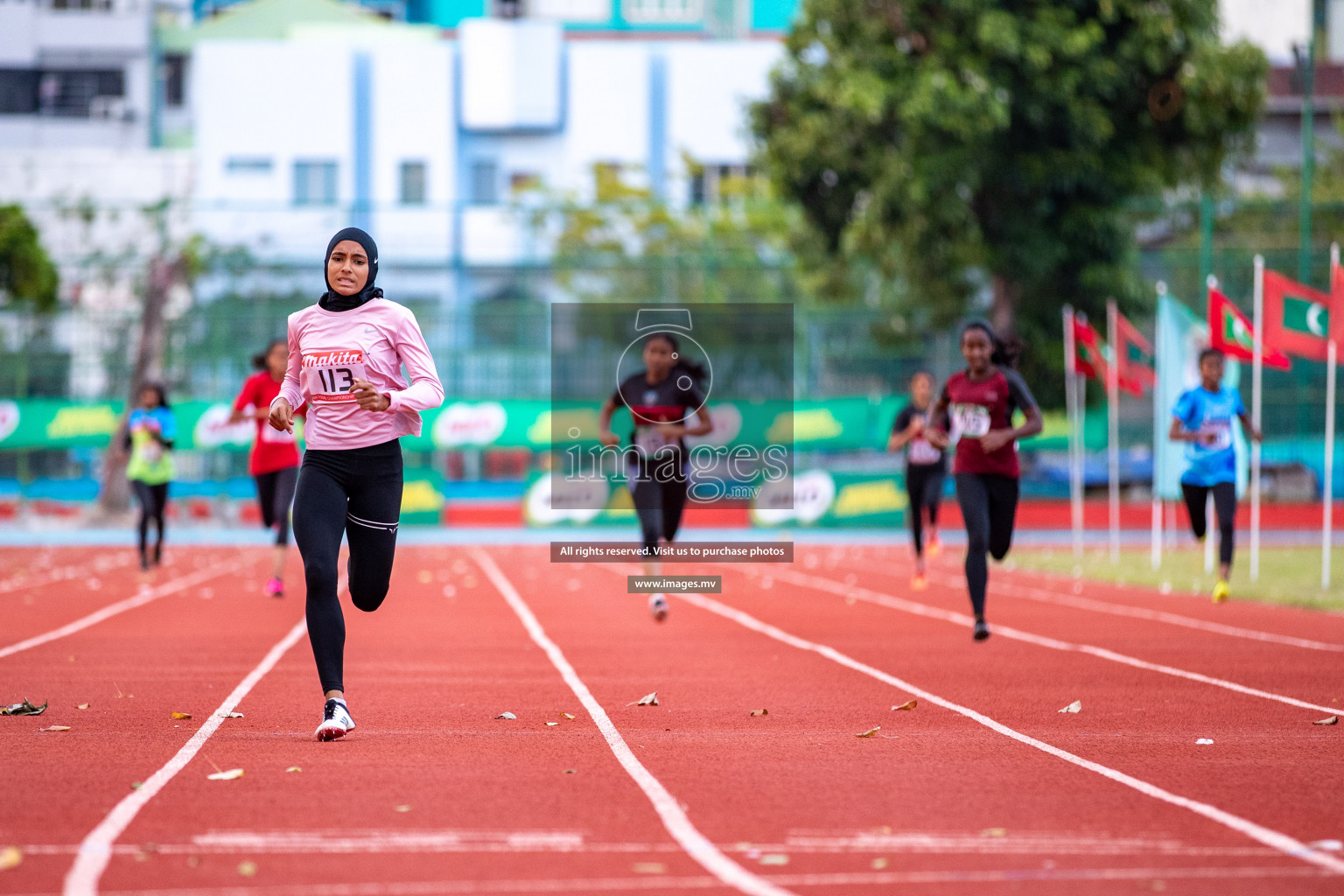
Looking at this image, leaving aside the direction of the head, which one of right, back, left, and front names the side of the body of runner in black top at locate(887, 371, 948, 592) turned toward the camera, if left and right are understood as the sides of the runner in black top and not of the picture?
front

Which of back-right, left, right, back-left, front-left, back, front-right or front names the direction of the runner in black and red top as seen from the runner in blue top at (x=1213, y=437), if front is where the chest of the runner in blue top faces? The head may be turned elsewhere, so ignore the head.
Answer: front-right

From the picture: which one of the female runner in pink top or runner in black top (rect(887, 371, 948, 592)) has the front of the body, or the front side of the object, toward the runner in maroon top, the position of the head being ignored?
the runner in black top

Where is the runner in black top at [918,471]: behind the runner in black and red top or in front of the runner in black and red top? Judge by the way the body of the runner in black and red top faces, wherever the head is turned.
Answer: behind

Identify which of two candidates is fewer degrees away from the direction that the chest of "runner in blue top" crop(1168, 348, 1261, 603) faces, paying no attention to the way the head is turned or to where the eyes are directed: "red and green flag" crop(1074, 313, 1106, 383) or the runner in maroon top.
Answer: the runner in maroon top

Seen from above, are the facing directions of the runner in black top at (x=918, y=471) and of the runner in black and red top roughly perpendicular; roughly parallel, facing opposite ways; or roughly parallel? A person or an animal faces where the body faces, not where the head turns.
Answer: roughly parallel

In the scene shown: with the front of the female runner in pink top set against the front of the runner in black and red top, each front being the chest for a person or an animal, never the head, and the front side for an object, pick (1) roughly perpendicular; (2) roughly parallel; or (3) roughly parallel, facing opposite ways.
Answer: roughly parallel

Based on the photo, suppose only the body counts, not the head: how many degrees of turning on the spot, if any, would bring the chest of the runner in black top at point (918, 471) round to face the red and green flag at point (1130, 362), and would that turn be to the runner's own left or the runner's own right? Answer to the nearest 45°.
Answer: approximately 135° to the runner's own left

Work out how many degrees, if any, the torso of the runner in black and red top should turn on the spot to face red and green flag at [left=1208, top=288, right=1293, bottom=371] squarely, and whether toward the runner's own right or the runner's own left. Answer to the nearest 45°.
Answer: approximately 135° to the runner's own left

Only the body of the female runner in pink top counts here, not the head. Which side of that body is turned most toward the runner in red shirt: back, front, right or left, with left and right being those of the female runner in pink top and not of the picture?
back

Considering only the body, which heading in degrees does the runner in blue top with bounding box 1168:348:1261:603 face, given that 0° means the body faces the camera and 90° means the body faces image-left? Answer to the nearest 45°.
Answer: approximately 0°

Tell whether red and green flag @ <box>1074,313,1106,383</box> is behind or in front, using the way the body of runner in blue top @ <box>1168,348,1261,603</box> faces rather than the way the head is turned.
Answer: behind

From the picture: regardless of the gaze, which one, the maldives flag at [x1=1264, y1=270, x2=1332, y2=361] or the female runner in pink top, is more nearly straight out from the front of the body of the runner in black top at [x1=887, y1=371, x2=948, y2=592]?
the female runner in pink top

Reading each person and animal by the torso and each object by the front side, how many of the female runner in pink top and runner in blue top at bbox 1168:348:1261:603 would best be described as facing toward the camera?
2

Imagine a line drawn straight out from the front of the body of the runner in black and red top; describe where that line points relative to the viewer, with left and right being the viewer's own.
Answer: facing the viewer

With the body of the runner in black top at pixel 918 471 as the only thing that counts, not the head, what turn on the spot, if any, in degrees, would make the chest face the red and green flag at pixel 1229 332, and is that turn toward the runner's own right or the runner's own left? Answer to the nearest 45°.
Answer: approximately 90° to the runner's own left

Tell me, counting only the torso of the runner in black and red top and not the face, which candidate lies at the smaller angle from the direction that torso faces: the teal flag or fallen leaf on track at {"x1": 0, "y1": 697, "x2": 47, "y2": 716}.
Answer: the fallen leaf on track
